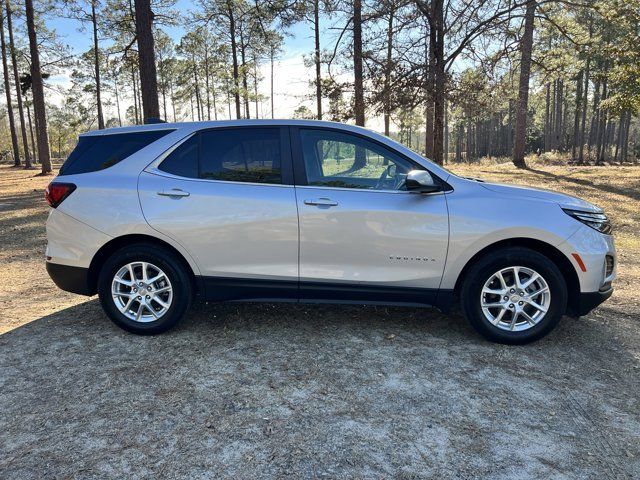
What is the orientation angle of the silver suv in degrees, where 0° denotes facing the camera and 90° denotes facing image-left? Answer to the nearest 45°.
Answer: approximately 270°
